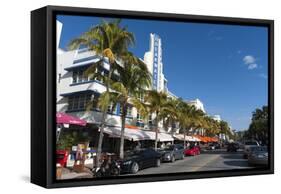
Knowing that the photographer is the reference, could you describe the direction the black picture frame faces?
facing the viewer and to the right of the viewer
